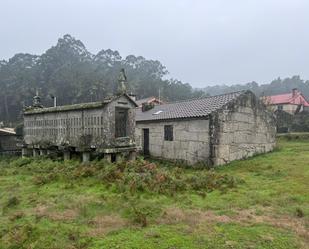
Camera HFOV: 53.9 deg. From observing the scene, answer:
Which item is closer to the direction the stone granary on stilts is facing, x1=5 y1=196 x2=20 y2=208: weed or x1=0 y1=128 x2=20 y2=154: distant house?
the weed

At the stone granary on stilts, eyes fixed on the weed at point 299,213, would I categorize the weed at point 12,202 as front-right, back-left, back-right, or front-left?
front-right

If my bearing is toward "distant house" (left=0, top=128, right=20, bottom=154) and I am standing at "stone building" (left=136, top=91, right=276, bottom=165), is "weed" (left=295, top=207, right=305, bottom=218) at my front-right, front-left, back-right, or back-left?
back-left

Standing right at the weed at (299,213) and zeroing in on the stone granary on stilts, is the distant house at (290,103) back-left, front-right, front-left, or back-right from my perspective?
front-right

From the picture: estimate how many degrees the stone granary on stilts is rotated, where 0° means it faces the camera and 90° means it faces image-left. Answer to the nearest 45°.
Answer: approximately 315°

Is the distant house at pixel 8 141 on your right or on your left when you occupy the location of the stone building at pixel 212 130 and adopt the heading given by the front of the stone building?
on your right

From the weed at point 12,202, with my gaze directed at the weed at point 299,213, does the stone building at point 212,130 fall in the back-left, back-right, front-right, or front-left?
front-left

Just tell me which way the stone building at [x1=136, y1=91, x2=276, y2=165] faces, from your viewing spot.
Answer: facing the viewer and to the left of the viewer

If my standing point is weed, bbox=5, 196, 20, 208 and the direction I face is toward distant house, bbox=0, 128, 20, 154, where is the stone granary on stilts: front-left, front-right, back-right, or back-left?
front-right

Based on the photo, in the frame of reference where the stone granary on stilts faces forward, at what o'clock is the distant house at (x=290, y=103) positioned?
The distant house is roughly at 9 o'clock from the stone granary on stilts.

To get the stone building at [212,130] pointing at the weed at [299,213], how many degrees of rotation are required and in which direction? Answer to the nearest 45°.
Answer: approximately 45° to its left

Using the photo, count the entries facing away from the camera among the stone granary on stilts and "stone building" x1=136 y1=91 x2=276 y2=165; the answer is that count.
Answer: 0
